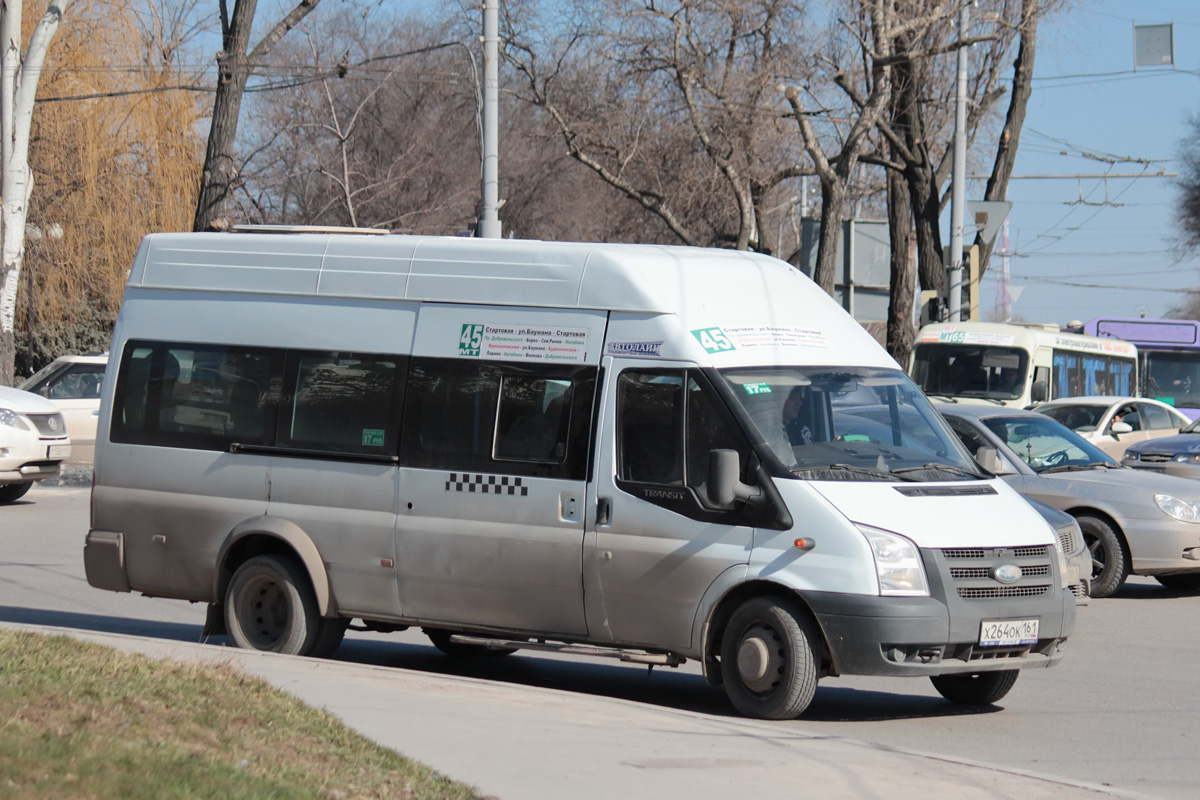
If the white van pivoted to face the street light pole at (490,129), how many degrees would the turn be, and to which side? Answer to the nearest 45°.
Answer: approximately 135° to its left

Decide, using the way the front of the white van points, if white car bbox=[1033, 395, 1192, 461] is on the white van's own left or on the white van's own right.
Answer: on the white van's own left

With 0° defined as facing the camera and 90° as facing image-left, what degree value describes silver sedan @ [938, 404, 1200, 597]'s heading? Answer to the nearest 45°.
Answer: approximately 315°

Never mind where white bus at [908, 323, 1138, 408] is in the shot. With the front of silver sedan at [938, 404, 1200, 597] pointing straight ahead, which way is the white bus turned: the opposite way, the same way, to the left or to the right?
to the right

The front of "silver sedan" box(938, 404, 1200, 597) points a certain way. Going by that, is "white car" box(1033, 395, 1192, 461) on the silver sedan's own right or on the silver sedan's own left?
on the silver sedan's own left

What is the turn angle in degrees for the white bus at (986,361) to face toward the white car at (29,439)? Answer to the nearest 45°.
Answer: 0° — it already faces it
